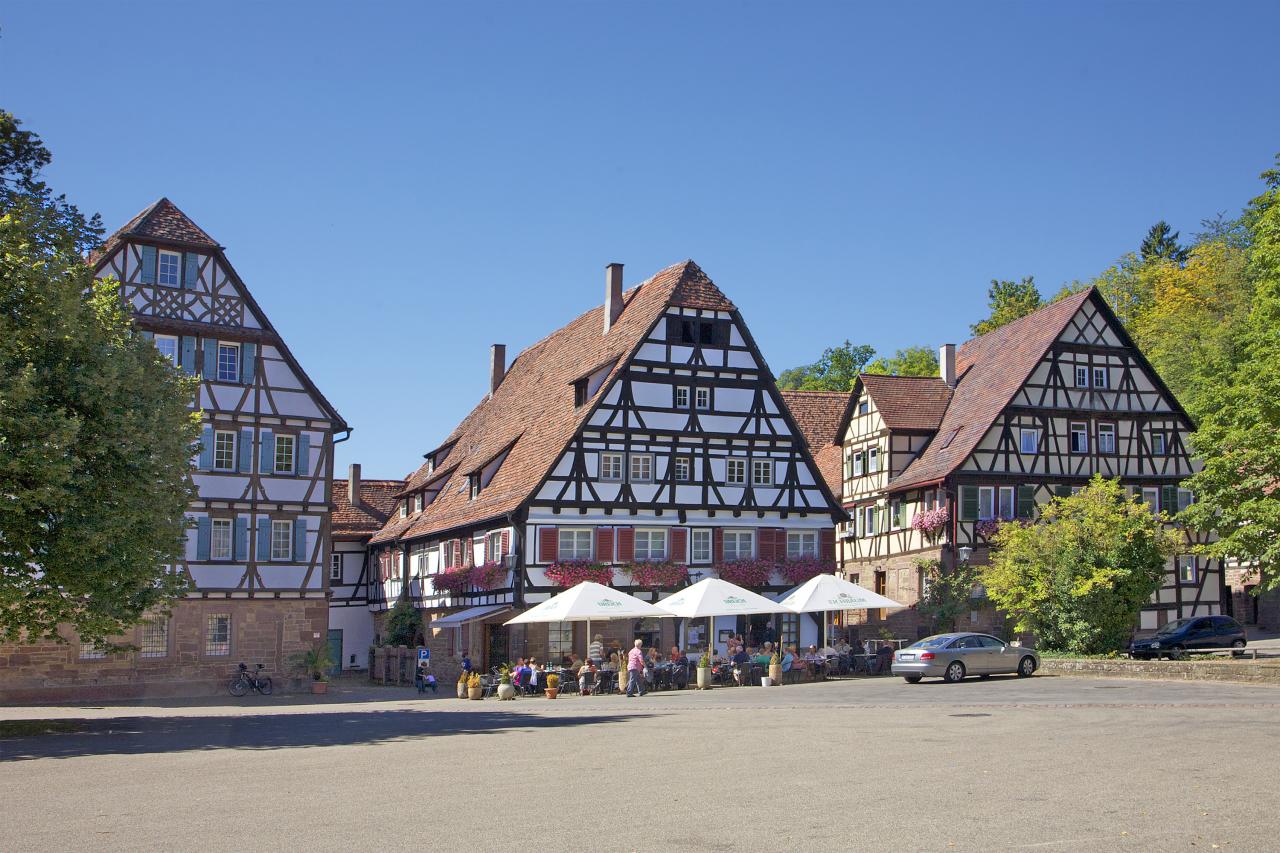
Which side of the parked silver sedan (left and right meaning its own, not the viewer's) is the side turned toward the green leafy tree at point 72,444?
back

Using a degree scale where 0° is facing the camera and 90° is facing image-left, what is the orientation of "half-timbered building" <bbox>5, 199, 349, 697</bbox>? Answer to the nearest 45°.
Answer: approximately 0°

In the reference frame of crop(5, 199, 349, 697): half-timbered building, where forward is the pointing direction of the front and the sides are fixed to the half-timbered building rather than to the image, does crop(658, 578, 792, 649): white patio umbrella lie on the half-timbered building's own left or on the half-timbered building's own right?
on the half-timbered building's own left

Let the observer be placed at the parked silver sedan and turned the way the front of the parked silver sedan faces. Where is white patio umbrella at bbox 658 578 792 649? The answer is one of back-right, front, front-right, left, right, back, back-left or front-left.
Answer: back-left

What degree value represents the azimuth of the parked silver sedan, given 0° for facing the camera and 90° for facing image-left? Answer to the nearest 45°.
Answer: approximately 225°

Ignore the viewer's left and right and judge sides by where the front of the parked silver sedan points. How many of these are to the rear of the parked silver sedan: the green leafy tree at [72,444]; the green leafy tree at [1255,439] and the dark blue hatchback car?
1

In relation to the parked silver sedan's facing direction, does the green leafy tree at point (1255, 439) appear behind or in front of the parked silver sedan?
in front

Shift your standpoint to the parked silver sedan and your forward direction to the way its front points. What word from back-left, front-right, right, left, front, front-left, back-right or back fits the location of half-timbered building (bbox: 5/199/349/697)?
back-left

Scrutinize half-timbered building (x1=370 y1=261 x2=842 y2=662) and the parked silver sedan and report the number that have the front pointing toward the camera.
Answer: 1

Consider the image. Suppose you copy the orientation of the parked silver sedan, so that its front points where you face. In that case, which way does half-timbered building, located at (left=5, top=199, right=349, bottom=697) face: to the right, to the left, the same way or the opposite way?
to the right

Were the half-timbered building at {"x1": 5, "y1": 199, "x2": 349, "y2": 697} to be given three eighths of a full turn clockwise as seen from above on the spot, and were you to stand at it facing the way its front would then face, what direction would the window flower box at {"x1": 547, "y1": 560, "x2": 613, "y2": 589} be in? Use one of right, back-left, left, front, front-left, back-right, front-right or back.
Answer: back-right
